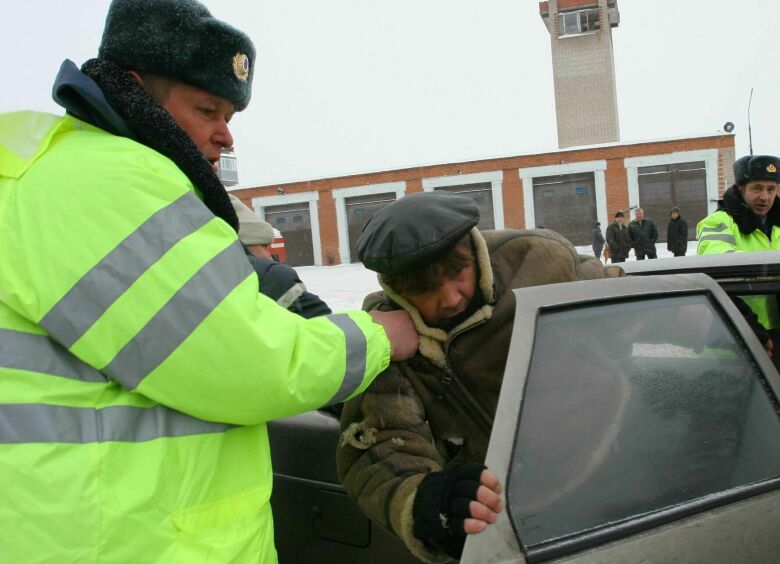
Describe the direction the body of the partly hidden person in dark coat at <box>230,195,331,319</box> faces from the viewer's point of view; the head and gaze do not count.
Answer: to the viewer's right

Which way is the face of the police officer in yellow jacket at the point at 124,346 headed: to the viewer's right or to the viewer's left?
to the viewer's right

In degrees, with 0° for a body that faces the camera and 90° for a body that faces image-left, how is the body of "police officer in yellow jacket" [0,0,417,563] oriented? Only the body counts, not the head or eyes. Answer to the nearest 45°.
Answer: approximately 270°

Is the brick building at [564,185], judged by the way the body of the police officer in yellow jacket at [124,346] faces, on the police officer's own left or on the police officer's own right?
on the police officer's own left

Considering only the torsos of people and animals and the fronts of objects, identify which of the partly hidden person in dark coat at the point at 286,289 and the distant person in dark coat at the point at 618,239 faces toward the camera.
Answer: the distant person in dark coat at the point at 618,239

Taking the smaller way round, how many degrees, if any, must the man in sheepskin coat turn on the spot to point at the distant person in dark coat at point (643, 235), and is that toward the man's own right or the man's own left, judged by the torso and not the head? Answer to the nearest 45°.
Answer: approximately 180°

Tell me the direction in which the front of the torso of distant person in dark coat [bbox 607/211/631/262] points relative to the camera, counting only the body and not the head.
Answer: toward the camera
